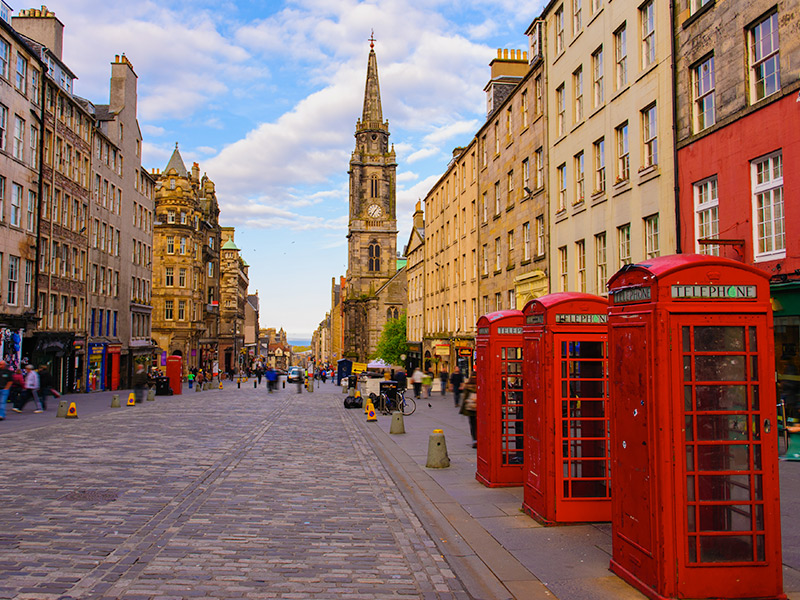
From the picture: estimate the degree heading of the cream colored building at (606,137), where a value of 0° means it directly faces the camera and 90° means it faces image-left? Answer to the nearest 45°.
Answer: approximately 45°

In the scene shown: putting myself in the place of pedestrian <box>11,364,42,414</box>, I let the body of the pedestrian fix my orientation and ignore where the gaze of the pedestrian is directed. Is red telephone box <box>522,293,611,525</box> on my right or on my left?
on my left

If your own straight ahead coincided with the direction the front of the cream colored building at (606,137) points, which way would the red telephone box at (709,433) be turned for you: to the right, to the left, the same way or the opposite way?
to the left

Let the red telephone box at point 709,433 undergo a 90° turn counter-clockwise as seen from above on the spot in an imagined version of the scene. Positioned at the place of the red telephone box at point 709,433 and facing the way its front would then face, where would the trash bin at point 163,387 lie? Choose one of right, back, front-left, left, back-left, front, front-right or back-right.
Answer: left
